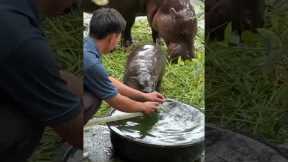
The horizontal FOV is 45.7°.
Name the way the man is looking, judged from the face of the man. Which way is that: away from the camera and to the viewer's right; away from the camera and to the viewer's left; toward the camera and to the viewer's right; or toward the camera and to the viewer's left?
away from the camera and to the viewer's right

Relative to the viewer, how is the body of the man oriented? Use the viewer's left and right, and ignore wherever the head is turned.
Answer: facing away from the viewer and to the right of the viewer

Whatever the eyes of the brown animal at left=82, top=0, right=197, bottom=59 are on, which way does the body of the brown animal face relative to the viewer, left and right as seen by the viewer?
facing the viewer and to the right of the viewer

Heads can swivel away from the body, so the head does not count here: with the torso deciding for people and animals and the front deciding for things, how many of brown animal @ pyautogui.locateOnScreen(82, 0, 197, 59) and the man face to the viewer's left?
0
